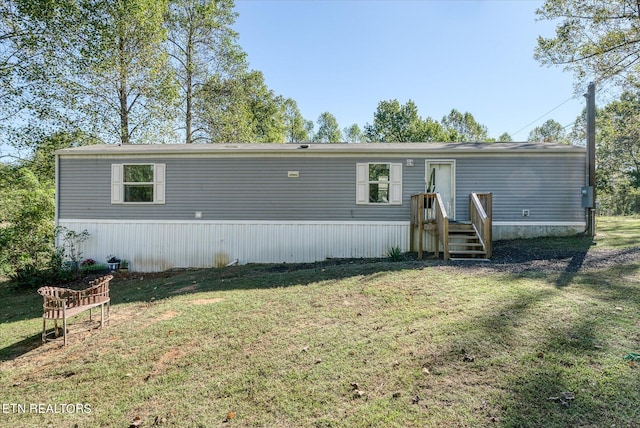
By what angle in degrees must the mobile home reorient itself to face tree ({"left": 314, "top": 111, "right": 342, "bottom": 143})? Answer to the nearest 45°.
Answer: approximately 180°

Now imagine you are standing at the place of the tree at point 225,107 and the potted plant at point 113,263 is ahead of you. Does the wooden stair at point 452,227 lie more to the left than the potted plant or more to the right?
left

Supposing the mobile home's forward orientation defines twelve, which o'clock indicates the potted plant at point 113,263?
The potted plant is roughly at 3 o'clock from the mobile home.

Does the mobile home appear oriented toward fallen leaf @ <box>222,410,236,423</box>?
yes

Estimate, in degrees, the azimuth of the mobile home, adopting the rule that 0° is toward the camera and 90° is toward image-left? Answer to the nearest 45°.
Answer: approximately 0°

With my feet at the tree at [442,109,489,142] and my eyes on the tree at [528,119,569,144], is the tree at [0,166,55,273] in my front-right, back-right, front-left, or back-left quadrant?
back-right

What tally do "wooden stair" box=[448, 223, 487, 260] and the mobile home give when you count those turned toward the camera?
2

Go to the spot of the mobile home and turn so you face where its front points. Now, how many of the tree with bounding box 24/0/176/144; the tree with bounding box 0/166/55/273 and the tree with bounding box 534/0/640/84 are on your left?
1

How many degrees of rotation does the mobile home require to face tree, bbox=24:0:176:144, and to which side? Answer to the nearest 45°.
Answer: approximately 135° to its right

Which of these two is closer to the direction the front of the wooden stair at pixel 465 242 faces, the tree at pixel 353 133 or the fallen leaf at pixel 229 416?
the fallen leaf

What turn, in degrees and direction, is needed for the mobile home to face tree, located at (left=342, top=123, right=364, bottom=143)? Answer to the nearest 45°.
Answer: approximately 180°
